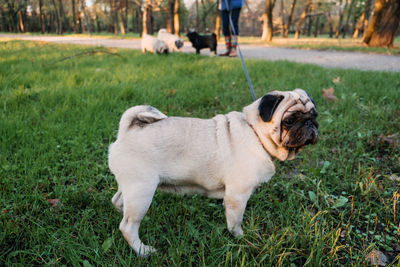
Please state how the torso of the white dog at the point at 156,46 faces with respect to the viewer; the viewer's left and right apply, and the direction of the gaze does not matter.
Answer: facing to the right of the viewer

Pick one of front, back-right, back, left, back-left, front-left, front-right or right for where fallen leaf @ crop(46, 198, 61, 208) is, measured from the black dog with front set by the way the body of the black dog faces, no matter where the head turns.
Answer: left

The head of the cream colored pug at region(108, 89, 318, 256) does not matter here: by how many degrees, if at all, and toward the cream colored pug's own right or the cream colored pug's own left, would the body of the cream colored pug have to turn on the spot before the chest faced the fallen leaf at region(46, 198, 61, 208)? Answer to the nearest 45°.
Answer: approximately 180°

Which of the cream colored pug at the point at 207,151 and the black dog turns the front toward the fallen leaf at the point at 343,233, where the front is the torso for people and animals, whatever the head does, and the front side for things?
the cream colored pug

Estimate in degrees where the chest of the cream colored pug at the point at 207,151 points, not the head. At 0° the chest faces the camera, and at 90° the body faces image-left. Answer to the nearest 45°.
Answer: approximately 270°

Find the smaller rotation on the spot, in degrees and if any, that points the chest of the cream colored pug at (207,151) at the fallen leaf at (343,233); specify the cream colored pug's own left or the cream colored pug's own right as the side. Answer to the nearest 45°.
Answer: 0° — it already faces it

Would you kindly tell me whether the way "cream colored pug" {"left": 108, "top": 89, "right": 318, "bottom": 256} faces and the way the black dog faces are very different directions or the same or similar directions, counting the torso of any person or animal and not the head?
very different directions

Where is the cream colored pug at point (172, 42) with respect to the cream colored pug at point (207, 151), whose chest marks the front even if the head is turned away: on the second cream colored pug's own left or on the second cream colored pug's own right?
on the second cream colored pug's own left

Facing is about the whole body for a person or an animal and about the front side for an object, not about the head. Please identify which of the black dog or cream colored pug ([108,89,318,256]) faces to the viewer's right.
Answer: the cream colored pug

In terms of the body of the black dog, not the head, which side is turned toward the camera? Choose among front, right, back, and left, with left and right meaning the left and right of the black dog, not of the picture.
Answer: left
